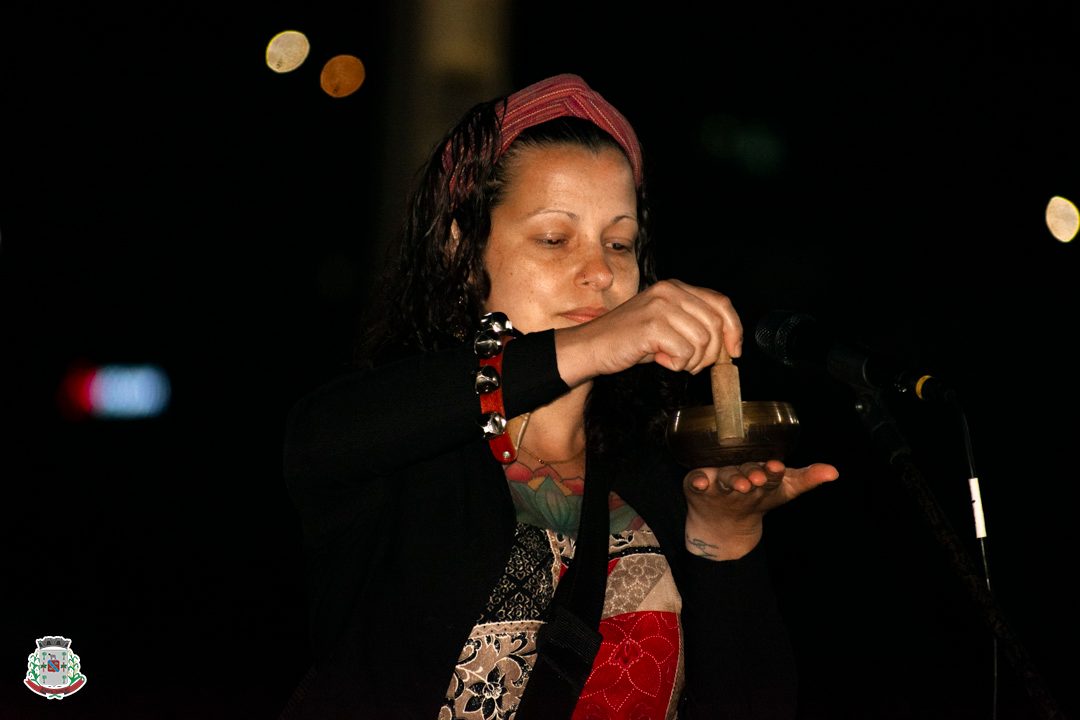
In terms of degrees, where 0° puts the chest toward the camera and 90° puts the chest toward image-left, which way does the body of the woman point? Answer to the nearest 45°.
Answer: approximately 315°

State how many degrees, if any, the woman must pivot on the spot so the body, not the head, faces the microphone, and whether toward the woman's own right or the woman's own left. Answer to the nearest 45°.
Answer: approximately 45° to the woman's own left

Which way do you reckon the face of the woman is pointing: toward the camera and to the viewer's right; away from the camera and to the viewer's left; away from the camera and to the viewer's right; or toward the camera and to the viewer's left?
toward the camera and to the viewer's right
